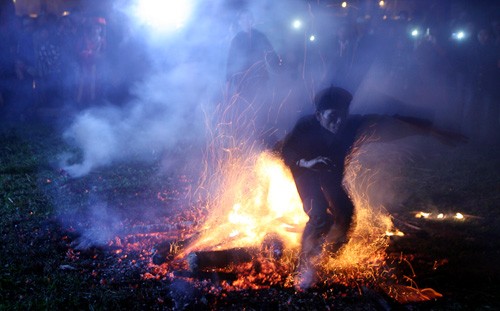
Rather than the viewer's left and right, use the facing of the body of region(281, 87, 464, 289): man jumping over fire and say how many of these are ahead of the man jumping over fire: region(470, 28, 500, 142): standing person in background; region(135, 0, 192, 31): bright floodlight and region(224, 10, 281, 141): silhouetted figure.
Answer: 0

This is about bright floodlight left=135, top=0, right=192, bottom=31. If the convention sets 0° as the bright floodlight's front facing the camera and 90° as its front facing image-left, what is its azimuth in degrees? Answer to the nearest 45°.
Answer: approximately 0°

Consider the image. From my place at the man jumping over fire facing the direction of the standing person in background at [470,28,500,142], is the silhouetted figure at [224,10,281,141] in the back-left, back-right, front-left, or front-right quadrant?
front-left

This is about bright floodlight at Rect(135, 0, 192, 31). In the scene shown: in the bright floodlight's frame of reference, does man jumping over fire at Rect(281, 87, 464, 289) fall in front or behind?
in front

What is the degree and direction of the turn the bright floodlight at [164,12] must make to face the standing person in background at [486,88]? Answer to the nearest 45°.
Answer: approximately 45° to its left

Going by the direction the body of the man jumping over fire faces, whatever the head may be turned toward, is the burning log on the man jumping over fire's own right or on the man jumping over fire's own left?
on the man jumping over fire's own right

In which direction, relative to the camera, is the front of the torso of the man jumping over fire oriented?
toward the camera

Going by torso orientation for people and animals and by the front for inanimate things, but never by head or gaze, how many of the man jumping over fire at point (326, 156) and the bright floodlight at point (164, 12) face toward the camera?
2

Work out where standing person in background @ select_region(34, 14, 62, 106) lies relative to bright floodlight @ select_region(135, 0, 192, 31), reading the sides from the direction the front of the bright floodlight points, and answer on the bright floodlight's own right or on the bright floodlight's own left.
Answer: on the bright floodlight's own right

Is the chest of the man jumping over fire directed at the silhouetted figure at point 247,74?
no
